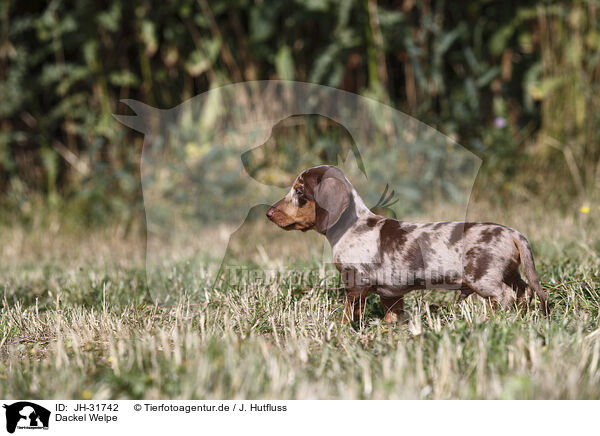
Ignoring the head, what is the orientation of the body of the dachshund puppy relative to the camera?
to the viewer's left
